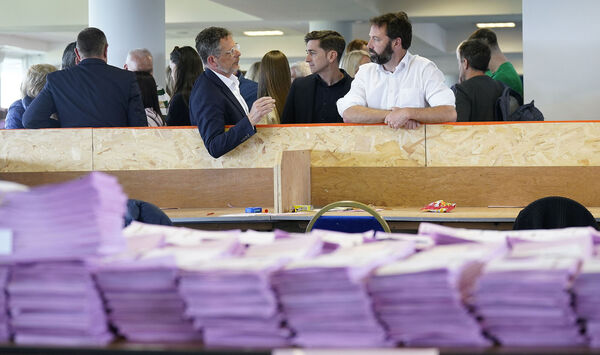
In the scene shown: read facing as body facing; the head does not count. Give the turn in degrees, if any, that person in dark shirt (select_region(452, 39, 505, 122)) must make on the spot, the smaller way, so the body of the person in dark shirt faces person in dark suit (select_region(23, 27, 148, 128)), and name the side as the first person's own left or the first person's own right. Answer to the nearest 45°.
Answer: approximately 45° to the first person's own left

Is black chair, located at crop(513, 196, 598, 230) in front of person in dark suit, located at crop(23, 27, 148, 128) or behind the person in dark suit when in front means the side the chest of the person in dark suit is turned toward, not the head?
behind

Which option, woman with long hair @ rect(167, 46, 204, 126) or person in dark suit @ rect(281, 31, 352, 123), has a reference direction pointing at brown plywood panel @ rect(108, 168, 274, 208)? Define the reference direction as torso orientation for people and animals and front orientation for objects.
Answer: the person in dark suit

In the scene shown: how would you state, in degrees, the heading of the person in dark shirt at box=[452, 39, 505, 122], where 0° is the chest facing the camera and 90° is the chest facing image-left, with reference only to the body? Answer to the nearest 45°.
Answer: approximately 135°

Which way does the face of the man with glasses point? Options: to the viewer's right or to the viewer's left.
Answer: to the viewer's right

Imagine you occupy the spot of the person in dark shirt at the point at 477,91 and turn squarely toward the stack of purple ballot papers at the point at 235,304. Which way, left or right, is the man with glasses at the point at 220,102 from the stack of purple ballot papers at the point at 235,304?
right

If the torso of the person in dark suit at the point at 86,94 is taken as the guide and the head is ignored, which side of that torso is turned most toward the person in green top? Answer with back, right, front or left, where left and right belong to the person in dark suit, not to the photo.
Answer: right

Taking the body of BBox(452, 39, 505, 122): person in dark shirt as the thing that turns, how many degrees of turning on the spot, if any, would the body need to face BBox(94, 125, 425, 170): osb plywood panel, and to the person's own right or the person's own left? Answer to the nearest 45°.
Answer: approximately 90° to the person's own left

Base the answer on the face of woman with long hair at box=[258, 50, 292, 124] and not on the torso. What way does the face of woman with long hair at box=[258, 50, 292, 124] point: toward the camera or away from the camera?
away from the camera
